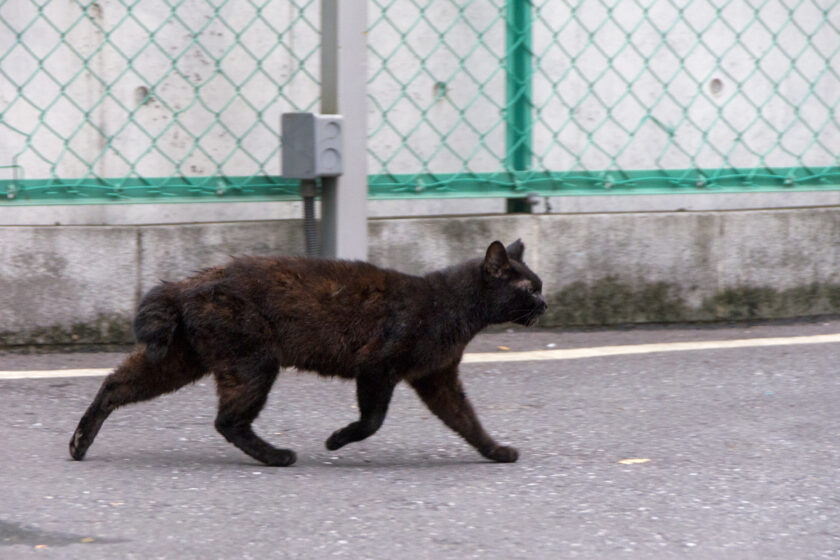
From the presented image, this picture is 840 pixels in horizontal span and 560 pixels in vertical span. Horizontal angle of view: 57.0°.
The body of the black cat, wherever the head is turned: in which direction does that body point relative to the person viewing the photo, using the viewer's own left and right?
facing to the right of the viewer

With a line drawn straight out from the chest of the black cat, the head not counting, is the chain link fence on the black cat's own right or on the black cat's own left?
on the black cat's own left
